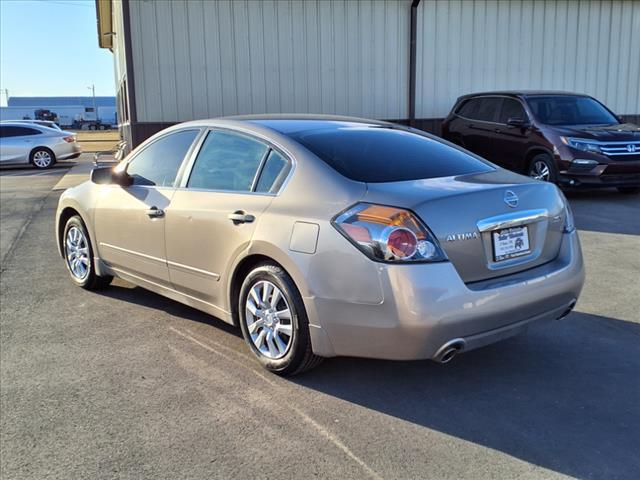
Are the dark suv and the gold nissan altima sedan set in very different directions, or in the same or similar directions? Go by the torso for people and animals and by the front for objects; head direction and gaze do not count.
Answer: very different directions

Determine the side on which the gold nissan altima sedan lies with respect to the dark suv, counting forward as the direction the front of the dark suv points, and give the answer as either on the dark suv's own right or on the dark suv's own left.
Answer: on the dark suv's own right

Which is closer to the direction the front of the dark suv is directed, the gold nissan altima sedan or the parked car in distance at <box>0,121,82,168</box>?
the gold nissan altima sedan

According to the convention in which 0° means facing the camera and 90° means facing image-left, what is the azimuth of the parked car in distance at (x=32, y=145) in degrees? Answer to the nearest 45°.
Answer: approximately 90°

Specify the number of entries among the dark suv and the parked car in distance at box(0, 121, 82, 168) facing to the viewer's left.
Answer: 1

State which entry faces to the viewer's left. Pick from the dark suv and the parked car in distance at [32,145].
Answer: the parked car in distance

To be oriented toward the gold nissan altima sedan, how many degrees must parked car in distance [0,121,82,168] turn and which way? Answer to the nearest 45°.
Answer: approximately 90° to its left

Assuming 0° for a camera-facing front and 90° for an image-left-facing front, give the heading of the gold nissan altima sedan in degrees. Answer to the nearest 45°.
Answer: approximately 135°

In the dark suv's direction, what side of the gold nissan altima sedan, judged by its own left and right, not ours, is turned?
right

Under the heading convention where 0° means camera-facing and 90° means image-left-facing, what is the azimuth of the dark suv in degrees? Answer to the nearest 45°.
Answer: approximately 315°

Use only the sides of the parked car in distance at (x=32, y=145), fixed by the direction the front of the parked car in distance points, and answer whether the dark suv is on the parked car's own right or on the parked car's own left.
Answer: on the parked car's own left

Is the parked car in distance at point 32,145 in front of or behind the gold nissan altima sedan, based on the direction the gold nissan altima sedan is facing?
in front
